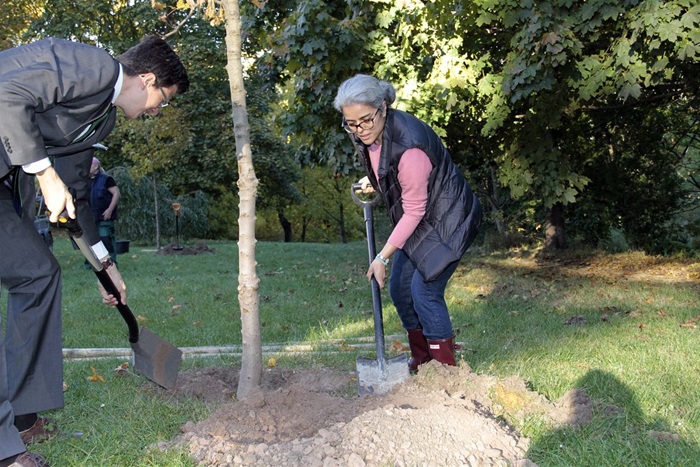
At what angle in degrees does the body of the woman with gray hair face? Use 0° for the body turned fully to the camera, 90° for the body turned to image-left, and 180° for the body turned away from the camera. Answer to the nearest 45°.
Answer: approximately 45°

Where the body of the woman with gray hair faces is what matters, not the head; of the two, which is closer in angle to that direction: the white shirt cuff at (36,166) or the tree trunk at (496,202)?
the white shirt cuff

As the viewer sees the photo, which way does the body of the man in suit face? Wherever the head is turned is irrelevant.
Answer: to the viewer's right

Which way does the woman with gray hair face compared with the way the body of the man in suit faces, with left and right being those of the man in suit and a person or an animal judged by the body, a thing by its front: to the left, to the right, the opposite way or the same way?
the opposite way

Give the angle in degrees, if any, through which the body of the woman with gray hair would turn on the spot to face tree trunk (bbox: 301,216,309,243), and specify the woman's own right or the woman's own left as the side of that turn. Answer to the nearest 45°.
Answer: approximately 135° to the woman's own right

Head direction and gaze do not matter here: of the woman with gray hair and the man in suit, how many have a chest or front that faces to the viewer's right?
1
